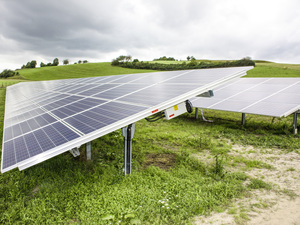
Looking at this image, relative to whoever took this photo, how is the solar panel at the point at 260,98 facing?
facing the viewer and to the left of the viewer
